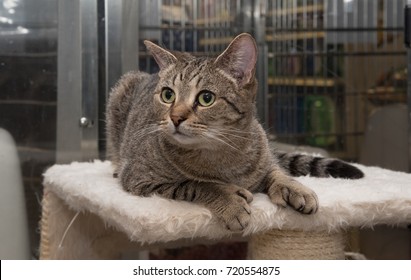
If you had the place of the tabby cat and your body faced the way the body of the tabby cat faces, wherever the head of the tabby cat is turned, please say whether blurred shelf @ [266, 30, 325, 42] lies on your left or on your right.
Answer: on your left

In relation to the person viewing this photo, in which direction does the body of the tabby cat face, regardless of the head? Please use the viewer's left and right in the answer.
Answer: facing the viewer and to the right of the viewer

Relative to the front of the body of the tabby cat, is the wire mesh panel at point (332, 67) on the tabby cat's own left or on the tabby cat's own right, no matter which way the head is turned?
on the tabby cat's own left
